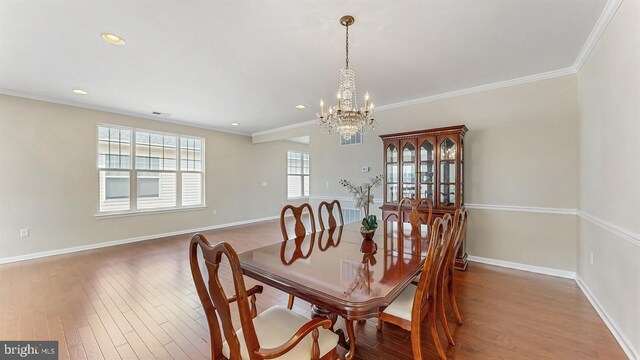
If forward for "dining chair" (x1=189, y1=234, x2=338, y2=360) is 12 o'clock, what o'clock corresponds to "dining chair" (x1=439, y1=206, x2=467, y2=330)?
"dining chair" (x1=439, y1=206, x2=467, y2=330) is roughly at 1 o'clock from "dining chair" (x1=189, y1=234, x2=338, y2=360).

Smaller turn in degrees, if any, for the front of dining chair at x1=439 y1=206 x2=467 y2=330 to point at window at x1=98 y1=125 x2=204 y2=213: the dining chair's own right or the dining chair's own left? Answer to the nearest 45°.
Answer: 0° — it already faces it

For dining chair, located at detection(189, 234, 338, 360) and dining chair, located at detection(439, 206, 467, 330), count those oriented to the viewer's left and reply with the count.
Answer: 1

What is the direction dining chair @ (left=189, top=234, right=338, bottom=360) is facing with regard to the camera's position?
facing away from the viewer and to the right of the viewer

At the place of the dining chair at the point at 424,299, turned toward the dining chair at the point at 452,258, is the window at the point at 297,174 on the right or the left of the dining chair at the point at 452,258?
left

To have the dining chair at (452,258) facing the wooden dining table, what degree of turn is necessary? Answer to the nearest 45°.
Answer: approximately 45° to its left

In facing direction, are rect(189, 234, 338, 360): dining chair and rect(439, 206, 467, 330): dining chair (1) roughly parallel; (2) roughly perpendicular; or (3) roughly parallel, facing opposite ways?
roughly perpendicular

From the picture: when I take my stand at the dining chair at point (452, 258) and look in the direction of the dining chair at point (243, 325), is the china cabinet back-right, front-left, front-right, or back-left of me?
back-right

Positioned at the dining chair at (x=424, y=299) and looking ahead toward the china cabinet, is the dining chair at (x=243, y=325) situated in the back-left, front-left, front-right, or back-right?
back-left

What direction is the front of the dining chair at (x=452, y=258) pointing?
to the viewer's left

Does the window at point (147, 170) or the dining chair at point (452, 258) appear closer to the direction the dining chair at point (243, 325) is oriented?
the dining chair

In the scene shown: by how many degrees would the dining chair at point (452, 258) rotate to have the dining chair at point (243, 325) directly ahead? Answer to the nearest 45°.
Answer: approximately 45° to its left

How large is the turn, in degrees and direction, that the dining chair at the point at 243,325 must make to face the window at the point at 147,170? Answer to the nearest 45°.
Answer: approximately 90° to its left

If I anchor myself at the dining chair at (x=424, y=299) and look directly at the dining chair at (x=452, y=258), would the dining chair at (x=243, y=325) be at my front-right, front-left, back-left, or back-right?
back-left

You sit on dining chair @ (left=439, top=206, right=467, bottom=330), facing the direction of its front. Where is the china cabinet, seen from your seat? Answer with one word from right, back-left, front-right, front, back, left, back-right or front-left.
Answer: right
